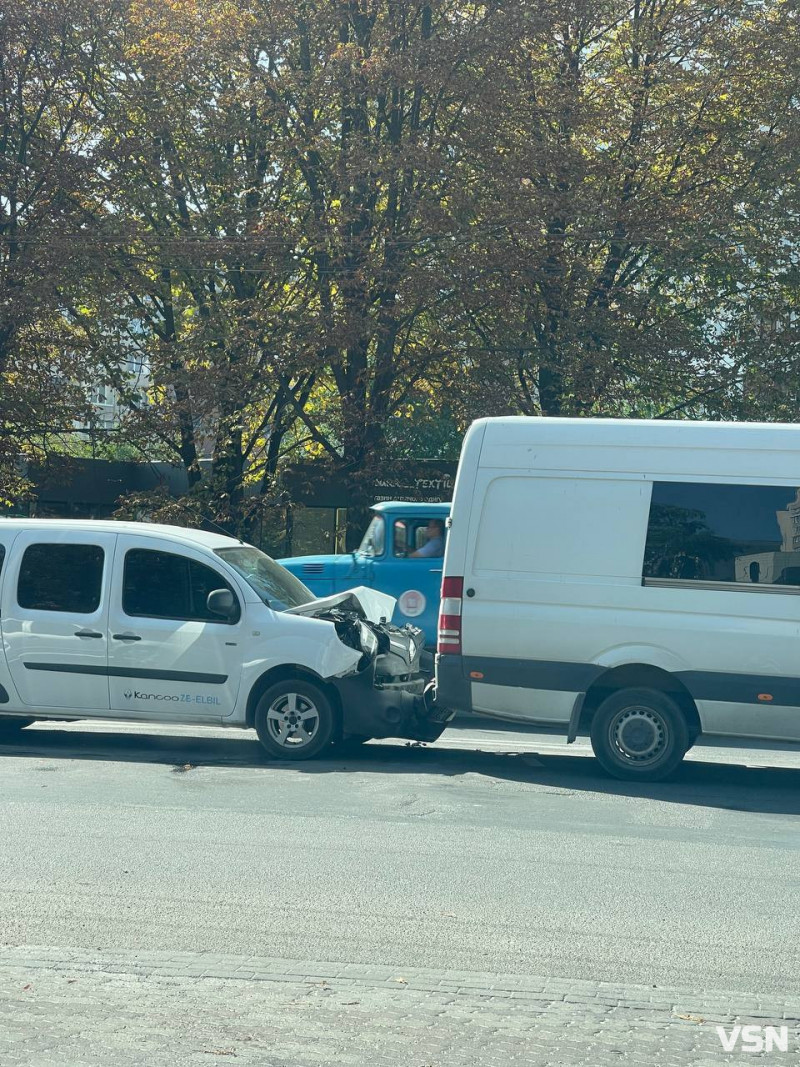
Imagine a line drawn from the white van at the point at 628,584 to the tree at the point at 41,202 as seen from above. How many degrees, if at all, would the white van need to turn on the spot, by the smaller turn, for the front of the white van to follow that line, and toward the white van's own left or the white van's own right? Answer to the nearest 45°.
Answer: approximately 135° to the white van's own left

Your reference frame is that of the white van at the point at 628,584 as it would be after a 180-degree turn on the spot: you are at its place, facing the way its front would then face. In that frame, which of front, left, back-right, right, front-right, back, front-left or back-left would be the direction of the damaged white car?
front

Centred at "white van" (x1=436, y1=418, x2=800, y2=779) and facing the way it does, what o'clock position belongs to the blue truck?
The blue truck is roughly at 8 o'clock from the white van.

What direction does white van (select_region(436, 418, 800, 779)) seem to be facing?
to the viewer's right

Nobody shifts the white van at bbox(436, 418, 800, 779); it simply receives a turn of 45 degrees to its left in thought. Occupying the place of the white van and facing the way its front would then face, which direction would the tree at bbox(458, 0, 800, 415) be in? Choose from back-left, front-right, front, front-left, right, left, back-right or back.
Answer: front-left

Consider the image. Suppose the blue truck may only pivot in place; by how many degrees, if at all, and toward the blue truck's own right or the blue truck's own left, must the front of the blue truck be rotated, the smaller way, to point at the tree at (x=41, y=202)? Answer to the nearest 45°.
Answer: approximately 45° to the blue truck's own right

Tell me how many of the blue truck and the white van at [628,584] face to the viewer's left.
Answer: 1

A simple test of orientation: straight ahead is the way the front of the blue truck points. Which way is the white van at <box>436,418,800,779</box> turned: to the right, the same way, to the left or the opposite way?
the opposite way

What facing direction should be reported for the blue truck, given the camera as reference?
facing to the left of the viewer

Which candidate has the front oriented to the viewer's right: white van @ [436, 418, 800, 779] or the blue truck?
the white van
